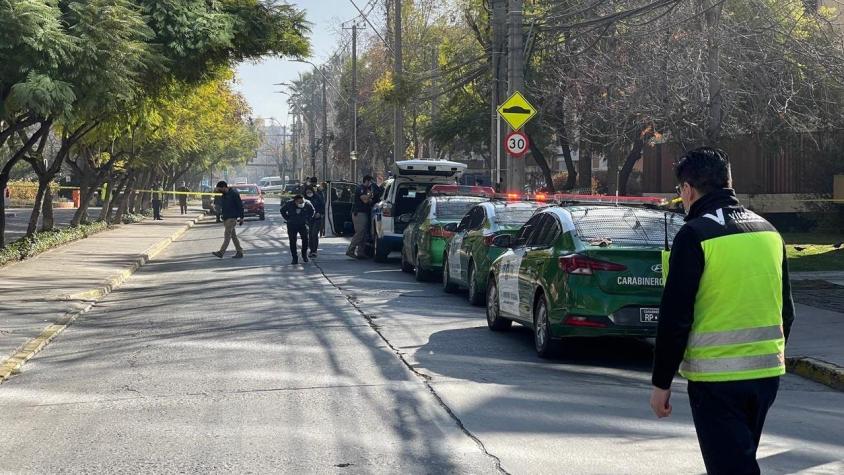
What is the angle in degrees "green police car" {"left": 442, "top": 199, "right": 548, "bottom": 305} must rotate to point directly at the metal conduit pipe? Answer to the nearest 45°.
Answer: approximately 45° to its right

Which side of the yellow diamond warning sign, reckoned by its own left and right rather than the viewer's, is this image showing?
front

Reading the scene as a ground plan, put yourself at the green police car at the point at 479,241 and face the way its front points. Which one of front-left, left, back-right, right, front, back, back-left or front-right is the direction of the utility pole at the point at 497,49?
front-right

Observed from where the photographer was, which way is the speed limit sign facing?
facing the viewer

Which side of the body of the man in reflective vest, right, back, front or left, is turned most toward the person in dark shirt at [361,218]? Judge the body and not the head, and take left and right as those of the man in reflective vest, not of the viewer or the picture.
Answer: front

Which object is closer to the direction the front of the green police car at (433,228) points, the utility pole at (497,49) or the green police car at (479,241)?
the utility pole

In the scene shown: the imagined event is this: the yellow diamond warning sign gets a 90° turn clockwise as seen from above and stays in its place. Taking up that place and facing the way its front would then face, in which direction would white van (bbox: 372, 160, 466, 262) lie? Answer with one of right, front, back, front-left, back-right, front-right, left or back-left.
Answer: front-right

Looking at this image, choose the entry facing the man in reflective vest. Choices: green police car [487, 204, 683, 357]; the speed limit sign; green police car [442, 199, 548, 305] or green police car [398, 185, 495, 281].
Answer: the speed limit sign

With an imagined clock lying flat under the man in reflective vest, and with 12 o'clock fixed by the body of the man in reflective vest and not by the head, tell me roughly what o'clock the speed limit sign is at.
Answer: The speed limit sign is roughly at 1 o'clock from the man in reflective vest.

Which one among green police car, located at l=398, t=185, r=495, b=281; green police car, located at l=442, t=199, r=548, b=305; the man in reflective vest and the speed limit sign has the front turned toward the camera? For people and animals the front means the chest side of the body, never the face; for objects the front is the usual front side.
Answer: the speed limit sign

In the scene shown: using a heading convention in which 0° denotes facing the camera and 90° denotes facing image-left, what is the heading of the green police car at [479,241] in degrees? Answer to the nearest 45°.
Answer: approximately 135°

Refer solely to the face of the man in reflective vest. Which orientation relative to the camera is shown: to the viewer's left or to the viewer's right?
to the viewer's left

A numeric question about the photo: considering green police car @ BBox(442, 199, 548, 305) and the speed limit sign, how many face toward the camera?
1

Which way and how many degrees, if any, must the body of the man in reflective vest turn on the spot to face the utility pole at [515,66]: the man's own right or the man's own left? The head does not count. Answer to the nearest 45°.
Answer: approximately 45° to the man's own right
